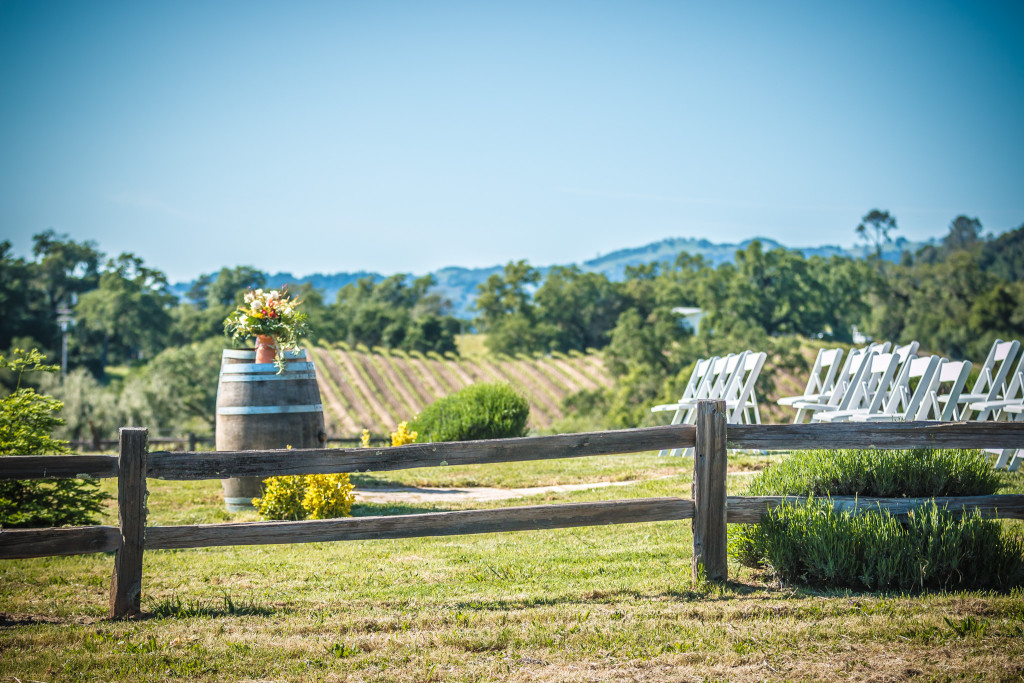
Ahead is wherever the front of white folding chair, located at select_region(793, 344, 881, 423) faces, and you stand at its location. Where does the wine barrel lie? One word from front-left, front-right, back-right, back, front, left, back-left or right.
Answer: front-left

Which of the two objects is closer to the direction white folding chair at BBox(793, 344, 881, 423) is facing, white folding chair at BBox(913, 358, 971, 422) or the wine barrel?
the wine barrel

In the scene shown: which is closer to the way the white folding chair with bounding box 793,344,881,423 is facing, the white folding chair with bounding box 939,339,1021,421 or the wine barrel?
the wine barrel

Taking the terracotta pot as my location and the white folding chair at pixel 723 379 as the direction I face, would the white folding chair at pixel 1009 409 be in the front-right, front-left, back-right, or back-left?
front-right

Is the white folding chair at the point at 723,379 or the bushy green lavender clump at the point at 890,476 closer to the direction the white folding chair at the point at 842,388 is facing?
the white folding chair

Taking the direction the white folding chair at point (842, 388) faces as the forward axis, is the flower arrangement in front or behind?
in front

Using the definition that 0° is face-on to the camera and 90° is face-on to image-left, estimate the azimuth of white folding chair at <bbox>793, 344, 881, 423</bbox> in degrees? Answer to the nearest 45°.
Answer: approximately 90°

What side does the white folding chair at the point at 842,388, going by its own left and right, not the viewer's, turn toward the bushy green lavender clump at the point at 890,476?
left

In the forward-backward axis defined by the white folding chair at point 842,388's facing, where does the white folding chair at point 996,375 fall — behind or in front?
behind

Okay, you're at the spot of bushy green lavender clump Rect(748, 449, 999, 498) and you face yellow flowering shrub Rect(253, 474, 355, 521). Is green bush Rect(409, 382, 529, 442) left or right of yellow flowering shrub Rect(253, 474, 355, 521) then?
right

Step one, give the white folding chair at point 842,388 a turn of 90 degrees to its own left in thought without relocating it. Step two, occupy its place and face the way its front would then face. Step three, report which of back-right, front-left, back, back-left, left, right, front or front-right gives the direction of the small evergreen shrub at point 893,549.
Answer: front

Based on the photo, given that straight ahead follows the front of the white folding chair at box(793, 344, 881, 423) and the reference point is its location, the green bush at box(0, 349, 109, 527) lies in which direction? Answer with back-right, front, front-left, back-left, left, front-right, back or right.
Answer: front-left

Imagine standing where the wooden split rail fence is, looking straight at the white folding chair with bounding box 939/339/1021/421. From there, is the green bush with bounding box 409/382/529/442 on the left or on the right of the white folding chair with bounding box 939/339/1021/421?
left

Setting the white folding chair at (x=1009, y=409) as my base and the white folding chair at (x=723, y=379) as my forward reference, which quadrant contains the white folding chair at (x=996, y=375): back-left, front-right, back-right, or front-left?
front-right

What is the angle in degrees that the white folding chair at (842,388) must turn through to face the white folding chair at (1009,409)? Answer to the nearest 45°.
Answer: approximately 135° to its left

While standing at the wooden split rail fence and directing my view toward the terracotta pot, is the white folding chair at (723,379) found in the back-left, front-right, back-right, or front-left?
front-right
